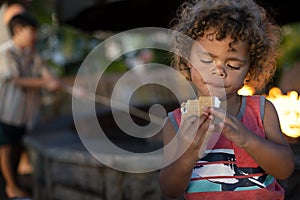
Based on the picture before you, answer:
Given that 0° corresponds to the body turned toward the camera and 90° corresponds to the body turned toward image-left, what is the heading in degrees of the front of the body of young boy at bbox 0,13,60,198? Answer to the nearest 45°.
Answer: approximately 315°
